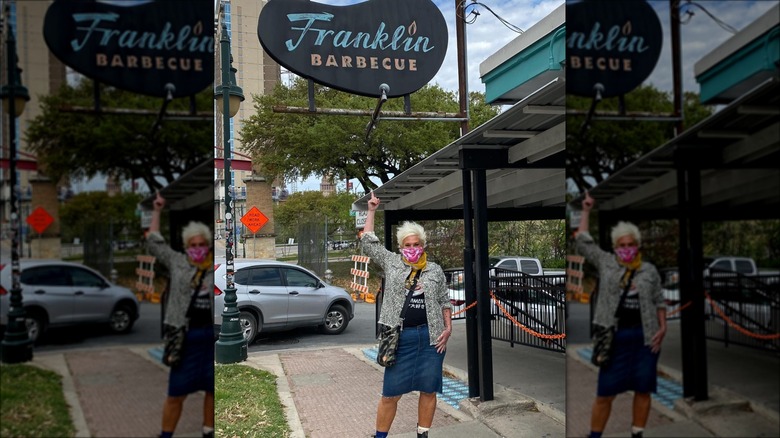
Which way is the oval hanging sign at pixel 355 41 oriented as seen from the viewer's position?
toward the camera

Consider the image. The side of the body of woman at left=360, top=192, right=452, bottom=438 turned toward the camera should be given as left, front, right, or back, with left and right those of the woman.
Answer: front
